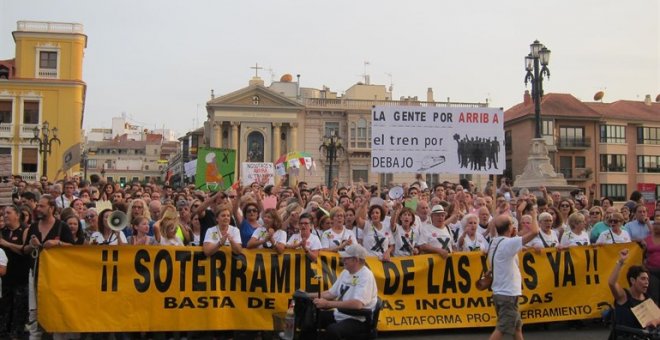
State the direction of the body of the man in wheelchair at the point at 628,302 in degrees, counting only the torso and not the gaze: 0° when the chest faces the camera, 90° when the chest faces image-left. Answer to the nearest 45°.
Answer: approximately 315°

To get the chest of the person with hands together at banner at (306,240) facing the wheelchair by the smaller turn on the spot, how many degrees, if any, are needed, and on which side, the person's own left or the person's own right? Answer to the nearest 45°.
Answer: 0° — they already face it

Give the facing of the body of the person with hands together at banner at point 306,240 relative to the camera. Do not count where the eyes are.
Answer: toward the camera

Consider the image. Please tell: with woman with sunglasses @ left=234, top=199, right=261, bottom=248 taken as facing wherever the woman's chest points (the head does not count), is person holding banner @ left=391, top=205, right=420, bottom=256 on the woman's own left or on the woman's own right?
on the woman's own left

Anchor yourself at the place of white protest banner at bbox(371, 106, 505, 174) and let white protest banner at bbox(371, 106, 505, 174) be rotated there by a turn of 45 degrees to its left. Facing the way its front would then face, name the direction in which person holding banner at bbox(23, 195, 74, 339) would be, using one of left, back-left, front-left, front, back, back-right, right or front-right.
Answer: right

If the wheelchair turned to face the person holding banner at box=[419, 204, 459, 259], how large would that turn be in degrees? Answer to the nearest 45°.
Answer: approximately 135° to its right

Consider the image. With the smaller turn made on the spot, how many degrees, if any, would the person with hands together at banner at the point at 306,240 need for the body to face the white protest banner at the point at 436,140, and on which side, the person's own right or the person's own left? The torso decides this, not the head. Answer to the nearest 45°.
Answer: approximately 135° to the person's own left

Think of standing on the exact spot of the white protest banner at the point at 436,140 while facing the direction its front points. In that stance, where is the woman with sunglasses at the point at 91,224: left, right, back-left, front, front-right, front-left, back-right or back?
front-right

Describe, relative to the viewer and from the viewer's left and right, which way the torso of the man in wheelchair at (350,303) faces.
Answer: facing the viewer and to the left of the viewer

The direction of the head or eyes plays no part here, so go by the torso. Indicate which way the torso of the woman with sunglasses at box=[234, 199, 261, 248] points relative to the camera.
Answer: toward the camera

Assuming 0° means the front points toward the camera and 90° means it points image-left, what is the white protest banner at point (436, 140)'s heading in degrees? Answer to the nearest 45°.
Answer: approximately 0°
